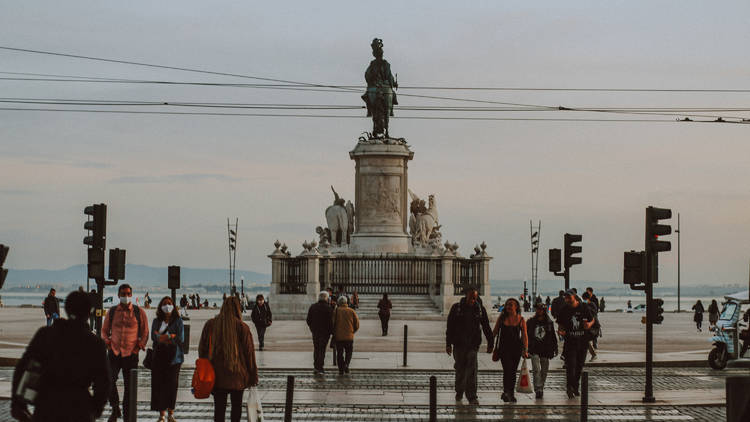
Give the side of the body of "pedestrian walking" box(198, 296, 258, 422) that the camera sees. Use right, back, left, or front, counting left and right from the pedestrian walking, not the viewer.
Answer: back

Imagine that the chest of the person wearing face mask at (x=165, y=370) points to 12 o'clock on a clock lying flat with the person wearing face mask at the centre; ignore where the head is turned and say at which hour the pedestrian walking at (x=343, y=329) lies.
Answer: The pedestrian walking is roughly at 7 o'clock from the person wearing face mask.

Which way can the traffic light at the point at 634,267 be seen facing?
away from the camera

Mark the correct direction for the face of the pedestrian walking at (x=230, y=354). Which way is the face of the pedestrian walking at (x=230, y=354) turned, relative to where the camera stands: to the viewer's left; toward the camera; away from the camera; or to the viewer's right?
away from the camera

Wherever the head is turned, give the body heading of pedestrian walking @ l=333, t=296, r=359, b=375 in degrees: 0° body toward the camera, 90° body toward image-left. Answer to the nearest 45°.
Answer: approximately 180°

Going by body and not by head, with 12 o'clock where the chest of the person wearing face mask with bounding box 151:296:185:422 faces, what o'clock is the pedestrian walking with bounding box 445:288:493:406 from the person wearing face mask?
The pedestrian walking is roughly at 8 o'clock from the person wearing face mask.

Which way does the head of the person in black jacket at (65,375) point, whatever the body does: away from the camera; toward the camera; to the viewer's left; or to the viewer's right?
away from the camera

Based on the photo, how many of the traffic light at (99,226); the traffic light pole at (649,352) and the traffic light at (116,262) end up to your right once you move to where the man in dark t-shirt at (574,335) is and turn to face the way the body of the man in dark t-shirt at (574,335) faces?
2
